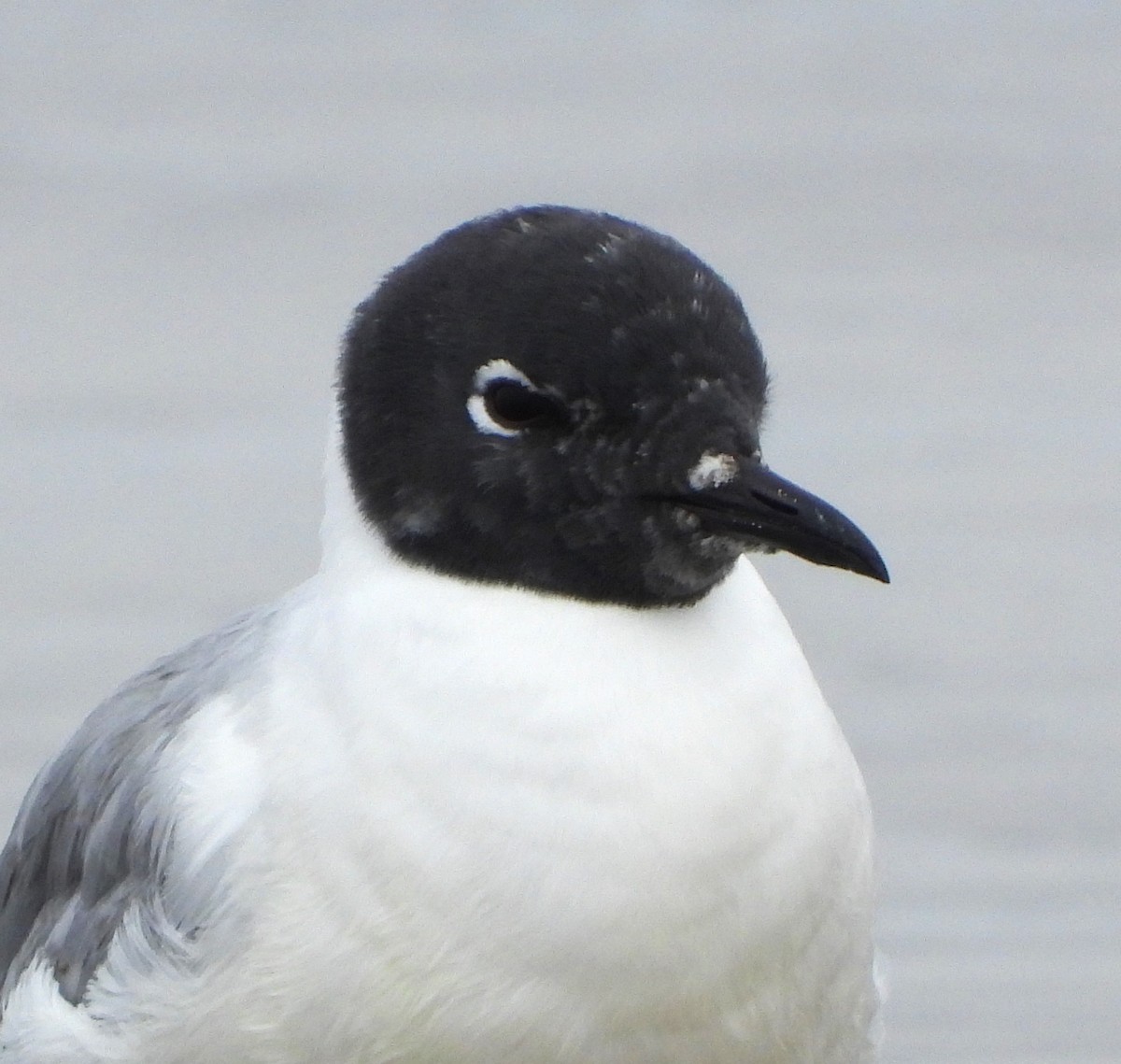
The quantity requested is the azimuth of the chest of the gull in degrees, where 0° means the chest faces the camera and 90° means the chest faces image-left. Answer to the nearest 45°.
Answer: approximately 315°
